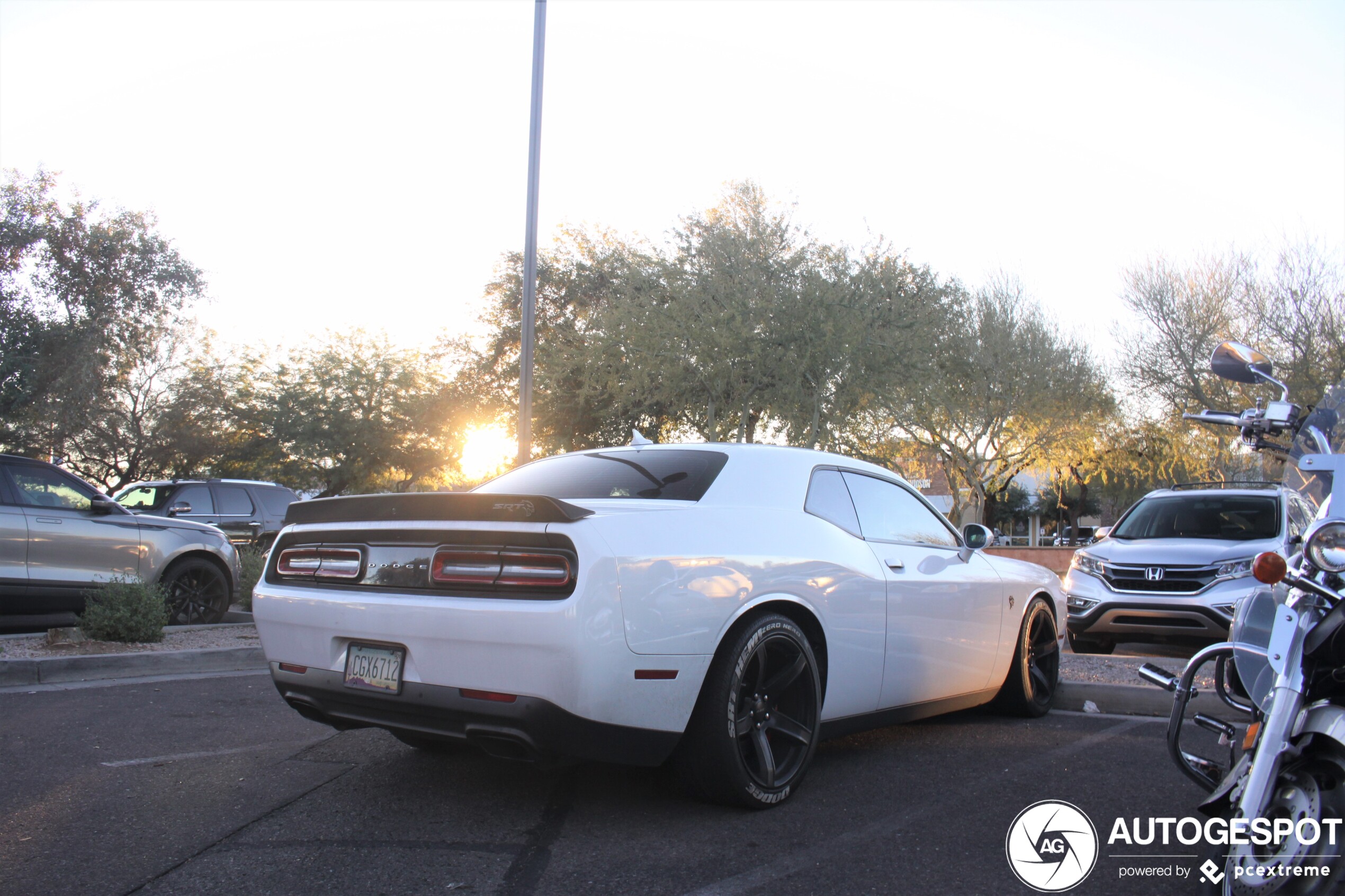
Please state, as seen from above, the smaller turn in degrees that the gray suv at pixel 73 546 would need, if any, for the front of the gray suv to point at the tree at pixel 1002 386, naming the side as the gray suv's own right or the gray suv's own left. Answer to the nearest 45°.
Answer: approximately 45° to the gray suv's own left

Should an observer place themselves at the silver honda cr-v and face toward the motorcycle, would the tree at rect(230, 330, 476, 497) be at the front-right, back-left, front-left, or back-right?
back-right

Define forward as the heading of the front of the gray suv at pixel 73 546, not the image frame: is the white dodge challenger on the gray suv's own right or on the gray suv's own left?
on the gray suv's own right

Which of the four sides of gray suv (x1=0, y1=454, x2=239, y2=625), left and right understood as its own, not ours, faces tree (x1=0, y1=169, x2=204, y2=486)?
left

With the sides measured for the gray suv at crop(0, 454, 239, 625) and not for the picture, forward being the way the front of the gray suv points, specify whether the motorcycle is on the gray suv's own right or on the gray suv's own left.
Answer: on the gray suv's own right

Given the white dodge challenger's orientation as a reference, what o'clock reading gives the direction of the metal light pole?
The metal light pole is roughly at 10 o'clock from the white dodge challenger.

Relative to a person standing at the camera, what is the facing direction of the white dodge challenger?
facing away from the viewer and to the right of the viewer

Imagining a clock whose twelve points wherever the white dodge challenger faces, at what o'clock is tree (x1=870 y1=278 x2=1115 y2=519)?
The tree is roughly at 11 o'clock from the white dodge challenger.

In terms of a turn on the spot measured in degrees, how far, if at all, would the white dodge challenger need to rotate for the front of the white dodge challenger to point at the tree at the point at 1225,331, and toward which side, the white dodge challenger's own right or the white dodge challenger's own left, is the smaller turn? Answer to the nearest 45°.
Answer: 0° — it already faces it

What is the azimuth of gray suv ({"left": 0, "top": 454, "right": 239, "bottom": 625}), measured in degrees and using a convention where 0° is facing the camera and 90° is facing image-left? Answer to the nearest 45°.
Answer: approximately 270°
